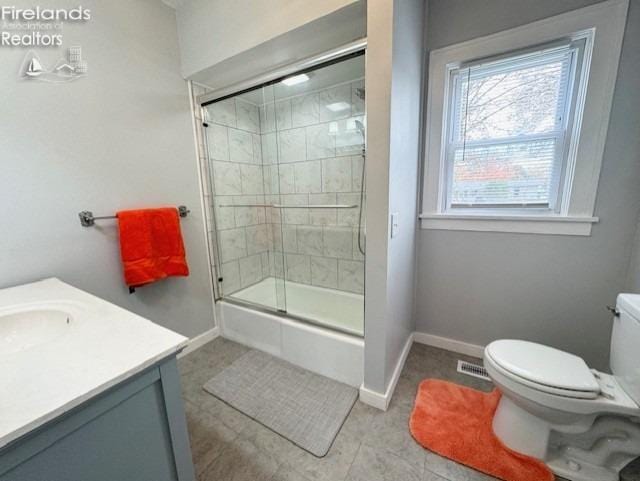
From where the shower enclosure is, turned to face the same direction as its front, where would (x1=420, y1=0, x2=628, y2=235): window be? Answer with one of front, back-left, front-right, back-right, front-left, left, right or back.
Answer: left

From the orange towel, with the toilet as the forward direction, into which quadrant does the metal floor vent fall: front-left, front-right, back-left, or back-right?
front-left

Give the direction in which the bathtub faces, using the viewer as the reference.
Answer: facing the viewer and to the left of the viewer

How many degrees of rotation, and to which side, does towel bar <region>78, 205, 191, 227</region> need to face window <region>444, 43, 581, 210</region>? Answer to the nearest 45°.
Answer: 0° — it already faces it

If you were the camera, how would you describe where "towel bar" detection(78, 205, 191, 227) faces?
facing the viewer and to the right of the viewer

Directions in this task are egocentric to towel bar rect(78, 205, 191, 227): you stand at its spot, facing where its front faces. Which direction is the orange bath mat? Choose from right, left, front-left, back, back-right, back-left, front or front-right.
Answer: front

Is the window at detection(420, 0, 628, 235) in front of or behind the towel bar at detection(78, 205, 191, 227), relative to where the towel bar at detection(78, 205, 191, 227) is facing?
in front

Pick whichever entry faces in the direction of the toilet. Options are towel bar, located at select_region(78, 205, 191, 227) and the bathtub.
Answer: the towel bar

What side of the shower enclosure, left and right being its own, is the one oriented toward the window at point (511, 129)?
left

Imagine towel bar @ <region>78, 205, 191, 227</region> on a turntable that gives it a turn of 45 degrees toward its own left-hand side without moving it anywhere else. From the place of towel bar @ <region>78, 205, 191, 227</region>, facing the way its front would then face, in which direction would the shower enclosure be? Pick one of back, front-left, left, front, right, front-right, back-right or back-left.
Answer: front

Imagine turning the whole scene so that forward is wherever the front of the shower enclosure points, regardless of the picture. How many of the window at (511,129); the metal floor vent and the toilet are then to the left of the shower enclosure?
3
